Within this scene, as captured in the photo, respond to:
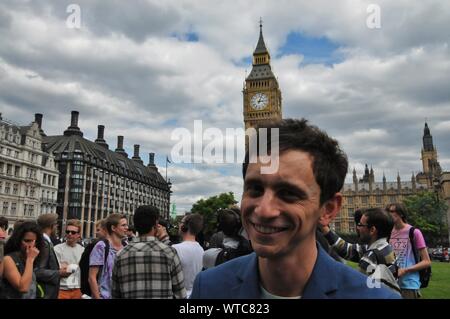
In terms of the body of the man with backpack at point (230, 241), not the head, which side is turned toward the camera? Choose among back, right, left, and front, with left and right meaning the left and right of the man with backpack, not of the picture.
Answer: back

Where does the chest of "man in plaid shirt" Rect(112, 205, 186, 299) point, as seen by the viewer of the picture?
away from the camera

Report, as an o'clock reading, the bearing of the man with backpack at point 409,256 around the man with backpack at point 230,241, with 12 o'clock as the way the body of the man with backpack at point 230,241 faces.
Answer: the man with backpack at point 409,256 is roughly at 3 o'clock from the man with backpack at point 230,241.

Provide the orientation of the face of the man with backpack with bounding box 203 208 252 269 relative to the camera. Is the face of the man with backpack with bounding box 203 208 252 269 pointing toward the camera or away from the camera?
away from the camera

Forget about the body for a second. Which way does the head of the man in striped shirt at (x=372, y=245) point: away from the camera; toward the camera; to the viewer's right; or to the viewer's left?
to the viewer's left

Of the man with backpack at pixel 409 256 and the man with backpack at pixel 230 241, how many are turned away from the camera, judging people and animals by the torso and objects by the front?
1

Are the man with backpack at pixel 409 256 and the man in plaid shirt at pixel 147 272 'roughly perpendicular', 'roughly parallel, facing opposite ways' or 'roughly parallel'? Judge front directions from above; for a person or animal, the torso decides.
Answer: roughly perpendicular

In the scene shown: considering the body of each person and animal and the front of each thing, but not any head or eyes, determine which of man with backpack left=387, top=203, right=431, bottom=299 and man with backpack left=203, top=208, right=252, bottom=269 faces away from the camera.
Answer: man with backpack left=203, top=208, right=252, bottom=269

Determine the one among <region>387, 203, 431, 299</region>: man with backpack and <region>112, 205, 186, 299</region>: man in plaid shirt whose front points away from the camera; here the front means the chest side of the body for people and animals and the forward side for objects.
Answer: the man in plaid shirt

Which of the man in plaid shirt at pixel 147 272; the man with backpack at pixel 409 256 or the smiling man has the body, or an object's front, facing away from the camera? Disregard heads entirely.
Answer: the man in plaid shirt

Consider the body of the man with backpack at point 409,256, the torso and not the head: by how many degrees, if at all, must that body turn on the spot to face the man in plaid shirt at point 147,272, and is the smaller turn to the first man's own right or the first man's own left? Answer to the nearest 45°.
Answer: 0° — they already face them

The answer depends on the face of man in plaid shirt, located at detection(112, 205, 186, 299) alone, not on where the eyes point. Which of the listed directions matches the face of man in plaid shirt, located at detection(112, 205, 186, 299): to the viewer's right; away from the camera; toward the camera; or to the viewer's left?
away from the camera

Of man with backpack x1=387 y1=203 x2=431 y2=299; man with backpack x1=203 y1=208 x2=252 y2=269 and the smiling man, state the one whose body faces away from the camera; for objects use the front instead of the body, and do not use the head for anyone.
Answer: man with backpack x1=203 y1=208 x2=252 y2=269
